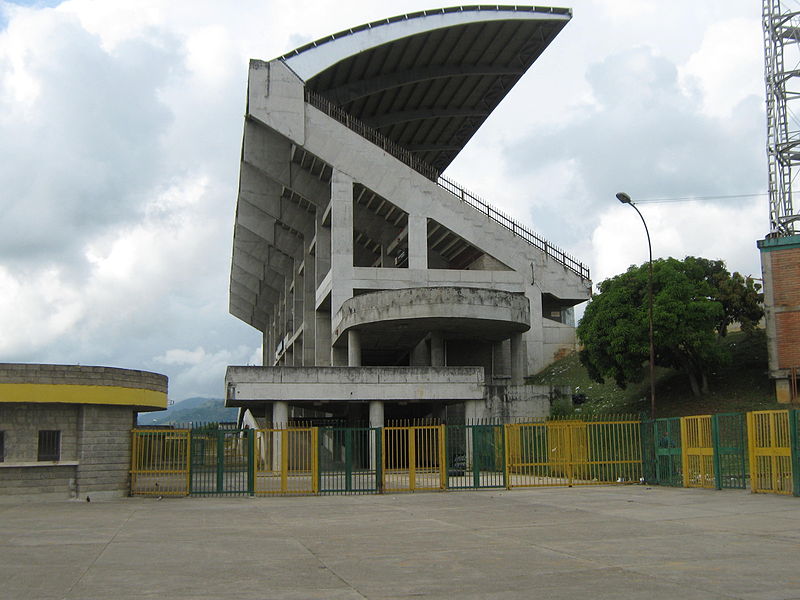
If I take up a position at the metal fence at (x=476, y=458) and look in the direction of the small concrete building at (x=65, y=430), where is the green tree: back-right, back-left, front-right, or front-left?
back-right

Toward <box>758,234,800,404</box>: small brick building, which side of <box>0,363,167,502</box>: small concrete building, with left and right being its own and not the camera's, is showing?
left

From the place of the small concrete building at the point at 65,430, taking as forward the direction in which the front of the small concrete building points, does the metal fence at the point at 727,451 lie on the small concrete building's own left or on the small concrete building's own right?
on the small concrete building's own left

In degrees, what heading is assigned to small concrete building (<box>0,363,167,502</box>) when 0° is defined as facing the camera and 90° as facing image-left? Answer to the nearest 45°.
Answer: approximately 0°

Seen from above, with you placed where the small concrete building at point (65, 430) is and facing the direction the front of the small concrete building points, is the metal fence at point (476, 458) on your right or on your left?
on your left
